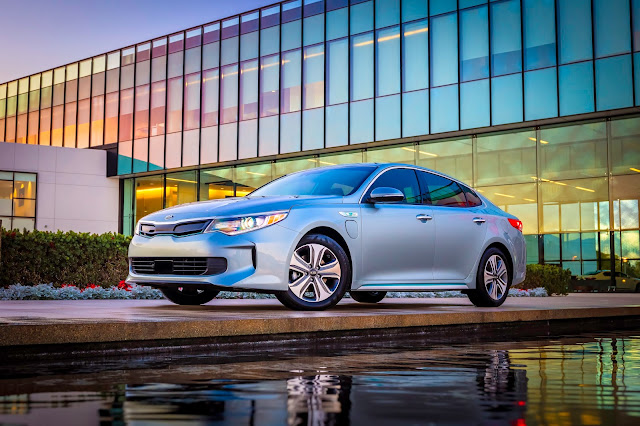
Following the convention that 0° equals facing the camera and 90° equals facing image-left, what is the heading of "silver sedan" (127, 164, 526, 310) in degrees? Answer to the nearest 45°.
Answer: approximately 45°

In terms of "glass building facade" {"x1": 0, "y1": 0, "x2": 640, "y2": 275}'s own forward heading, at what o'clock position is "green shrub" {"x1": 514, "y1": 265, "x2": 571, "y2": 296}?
The green shrub is roughly at 10 o'clock from the glass building facade.

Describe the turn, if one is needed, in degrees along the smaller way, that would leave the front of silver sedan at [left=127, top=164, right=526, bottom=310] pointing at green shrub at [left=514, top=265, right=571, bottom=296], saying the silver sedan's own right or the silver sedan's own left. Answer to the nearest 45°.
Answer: approximately 180°

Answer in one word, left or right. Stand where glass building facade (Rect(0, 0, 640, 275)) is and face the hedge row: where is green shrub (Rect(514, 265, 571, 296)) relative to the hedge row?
left

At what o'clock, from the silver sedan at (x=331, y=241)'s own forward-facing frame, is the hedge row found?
The hedge row is roughly at 3 o'clock from the silver sedan.
